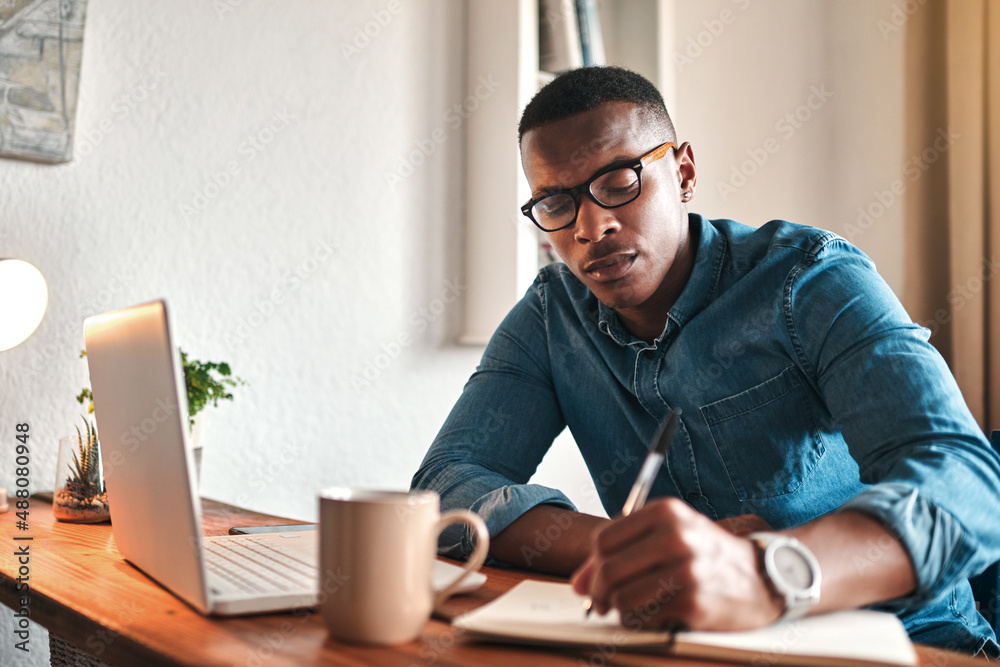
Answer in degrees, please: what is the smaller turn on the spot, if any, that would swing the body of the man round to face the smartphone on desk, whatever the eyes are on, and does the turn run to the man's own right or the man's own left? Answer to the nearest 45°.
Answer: approximately 45° to the man's own right

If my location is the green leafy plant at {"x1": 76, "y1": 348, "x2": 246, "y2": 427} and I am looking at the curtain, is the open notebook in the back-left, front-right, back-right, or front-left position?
front-right

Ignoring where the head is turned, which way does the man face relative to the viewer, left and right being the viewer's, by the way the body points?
facing the viewer and to the left of the viewer

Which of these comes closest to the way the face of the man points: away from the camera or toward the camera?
toward the camera

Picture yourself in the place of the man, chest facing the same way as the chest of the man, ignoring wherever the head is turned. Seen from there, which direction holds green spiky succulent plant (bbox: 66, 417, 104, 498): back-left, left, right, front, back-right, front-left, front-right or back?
front-right

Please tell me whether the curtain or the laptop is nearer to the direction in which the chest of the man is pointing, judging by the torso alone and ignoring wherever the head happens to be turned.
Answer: the laptop

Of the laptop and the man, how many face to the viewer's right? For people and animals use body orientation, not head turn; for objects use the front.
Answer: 1

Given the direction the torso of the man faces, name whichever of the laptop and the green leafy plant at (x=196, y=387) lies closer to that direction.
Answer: the laptop

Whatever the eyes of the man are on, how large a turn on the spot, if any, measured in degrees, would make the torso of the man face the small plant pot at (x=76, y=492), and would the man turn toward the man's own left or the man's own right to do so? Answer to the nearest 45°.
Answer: approximately 45° to the man's own right

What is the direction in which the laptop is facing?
to the viewer's right

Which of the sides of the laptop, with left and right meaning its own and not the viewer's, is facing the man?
front

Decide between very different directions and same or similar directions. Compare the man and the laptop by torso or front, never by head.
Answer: very different directions
